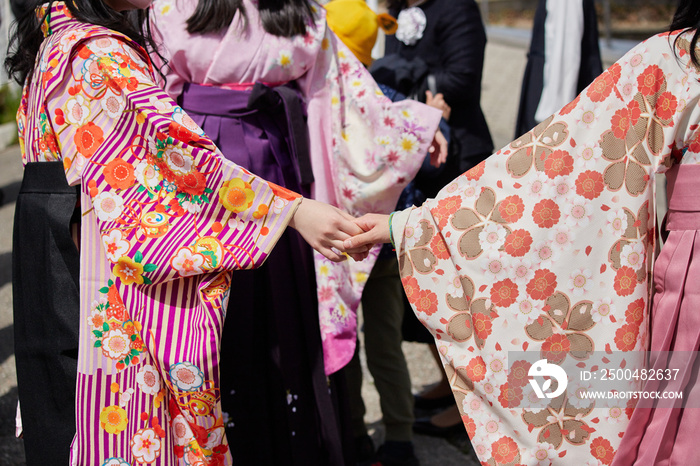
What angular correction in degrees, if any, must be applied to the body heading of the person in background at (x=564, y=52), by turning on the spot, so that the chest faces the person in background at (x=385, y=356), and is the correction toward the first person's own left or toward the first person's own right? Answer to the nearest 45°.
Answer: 0° — they already face them

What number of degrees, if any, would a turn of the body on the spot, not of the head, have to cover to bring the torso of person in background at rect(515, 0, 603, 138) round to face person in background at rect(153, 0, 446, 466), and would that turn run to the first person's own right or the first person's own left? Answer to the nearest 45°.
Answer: approximately 45° to the first person's own right

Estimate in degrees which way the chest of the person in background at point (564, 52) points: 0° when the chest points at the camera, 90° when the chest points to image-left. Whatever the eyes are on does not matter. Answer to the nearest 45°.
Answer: approximately 0°
